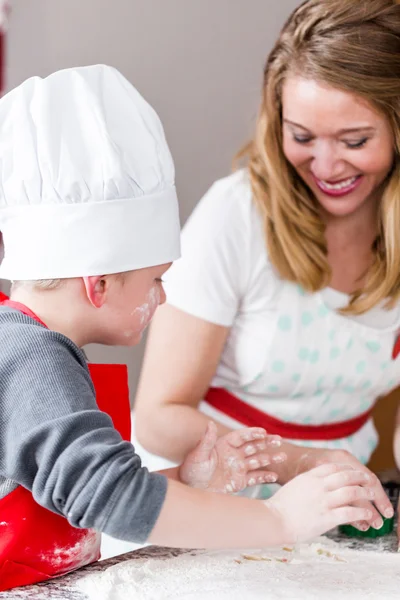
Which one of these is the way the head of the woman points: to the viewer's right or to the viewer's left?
to the viewer's left

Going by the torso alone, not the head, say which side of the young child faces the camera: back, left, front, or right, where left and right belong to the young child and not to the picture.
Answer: right

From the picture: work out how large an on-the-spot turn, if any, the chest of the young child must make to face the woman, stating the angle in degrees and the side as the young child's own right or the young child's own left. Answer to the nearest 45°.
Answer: approximately 45° to the young child's own left
